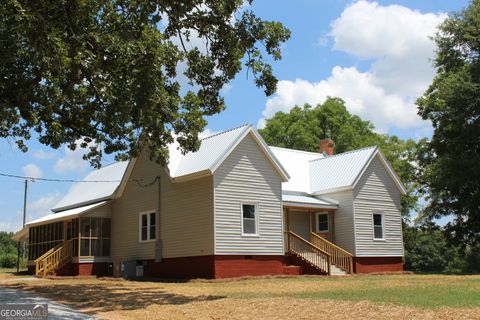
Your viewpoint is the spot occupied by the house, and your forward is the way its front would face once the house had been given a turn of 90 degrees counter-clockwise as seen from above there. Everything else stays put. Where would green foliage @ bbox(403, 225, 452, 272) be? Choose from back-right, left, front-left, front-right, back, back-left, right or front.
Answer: front

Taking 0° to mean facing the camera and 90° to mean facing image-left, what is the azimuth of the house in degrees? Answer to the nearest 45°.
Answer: approximately 315°

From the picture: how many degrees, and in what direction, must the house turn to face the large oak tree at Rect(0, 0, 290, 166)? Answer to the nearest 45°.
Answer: approximately 45° to its right

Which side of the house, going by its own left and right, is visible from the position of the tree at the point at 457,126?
left
